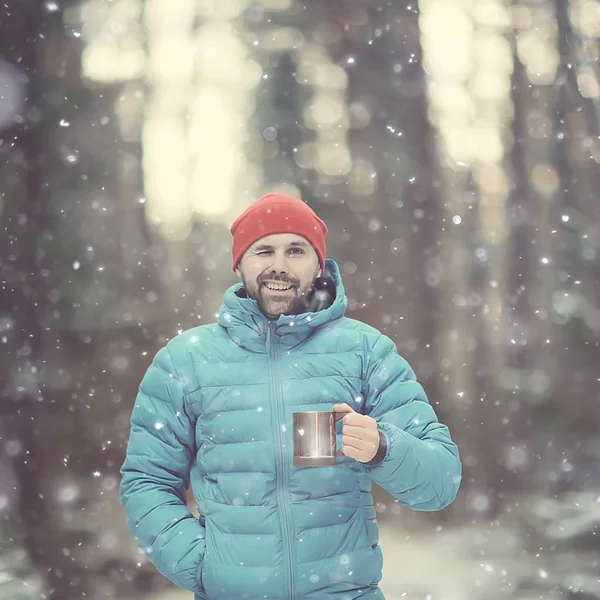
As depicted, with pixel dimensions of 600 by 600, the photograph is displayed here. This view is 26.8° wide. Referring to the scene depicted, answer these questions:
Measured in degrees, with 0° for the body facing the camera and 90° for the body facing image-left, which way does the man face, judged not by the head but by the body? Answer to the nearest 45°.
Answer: approximately 0°
